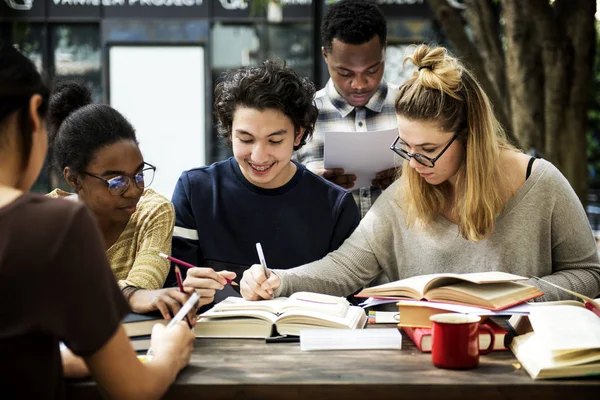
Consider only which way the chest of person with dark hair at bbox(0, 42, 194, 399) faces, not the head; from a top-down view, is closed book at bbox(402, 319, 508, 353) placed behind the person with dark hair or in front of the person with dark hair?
in front

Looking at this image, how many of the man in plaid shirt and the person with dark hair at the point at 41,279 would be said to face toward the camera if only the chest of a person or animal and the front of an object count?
1

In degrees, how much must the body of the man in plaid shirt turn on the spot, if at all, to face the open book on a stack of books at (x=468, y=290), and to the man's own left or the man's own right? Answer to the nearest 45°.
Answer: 0° — they already face it

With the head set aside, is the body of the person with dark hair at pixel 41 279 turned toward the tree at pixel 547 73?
yes

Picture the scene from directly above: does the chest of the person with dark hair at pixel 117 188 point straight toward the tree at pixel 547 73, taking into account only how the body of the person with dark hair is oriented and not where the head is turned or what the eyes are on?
no

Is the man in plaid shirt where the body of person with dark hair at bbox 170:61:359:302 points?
no

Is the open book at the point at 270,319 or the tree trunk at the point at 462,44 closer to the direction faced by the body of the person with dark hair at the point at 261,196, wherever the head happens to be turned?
the open book

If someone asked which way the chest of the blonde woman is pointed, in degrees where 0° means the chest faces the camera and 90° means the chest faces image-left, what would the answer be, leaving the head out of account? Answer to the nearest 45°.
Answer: approximately 45°

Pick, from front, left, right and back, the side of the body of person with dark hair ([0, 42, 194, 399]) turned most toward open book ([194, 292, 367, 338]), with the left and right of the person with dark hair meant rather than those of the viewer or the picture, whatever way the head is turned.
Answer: front

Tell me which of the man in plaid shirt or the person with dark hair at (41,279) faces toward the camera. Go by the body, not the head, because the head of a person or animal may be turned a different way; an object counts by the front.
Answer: the man in plaid shirt

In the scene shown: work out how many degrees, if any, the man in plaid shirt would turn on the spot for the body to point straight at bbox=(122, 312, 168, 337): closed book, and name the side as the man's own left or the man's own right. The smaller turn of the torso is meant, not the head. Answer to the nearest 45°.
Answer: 0° — they already face it

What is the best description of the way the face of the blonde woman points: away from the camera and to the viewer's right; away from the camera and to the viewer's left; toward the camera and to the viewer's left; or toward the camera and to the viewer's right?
toward the camera and to the viewer's left

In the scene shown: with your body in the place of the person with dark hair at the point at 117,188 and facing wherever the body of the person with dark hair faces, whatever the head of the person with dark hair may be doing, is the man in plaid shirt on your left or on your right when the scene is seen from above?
on your left

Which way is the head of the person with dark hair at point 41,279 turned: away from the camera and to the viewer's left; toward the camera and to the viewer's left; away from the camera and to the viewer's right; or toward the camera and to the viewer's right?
away from the camera and to the viewer's right

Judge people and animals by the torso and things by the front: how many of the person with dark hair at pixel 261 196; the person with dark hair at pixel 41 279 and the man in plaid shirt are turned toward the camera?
2

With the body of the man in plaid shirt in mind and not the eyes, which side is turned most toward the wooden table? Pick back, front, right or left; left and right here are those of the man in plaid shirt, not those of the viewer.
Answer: front

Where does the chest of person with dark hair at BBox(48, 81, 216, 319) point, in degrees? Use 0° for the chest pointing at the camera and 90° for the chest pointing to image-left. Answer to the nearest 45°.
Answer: approximately 315°

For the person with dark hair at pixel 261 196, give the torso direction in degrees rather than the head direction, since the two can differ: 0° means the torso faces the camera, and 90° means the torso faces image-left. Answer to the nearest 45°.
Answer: approximately 0°

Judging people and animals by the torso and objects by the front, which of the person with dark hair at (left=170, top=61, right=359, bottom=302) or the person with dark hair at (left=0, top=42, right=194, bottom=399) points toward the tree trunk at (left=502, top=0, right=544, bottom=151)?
the person with dark hair at (left=0, top=42, right=194, bottom=399)

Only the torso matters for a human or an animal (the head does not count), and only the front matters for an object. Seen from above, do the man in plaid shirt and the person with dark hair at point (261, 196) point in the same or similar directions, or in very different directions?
same or similar directions

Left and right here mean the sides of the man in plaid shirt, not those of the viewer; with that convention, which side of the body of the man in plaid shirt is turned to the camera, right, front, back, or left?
front
